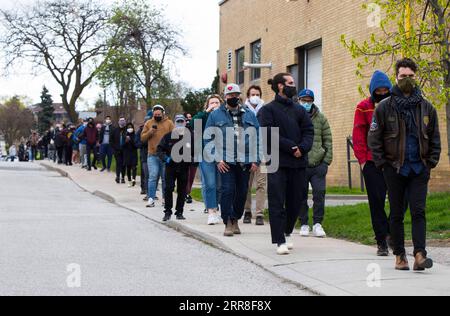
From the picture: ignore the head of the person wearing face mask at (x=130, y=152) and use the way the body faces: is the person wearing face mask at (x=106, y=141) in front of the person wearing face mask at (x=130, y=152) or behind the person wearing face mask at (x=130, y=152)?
behind

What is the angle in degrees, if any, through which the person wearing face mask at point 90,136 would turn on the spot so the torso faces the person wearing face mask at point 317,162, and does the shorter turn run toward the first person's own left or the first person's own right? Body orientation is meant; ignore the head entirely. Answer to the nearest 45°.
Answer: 0° — they already face them

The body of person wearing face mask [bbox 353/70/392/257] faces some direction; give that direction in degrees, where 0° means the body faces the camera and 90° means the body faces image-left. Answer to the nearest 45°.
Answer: approximately 315°

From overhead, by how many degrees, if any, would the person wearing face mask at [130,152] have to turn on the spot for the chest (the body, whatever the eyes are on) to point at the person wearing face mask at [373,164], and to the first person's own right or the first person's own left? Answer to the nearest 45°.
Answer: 0° — they already face them

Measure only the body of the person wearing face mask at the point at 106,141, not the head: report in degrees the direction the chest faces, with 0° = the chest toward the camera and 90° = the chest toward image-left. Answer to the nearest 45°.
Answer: approximately 0°

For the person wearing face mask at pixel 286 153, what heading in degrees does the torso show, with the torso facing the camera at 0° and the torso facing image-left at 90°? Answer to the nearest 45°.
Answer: approximately 315°
